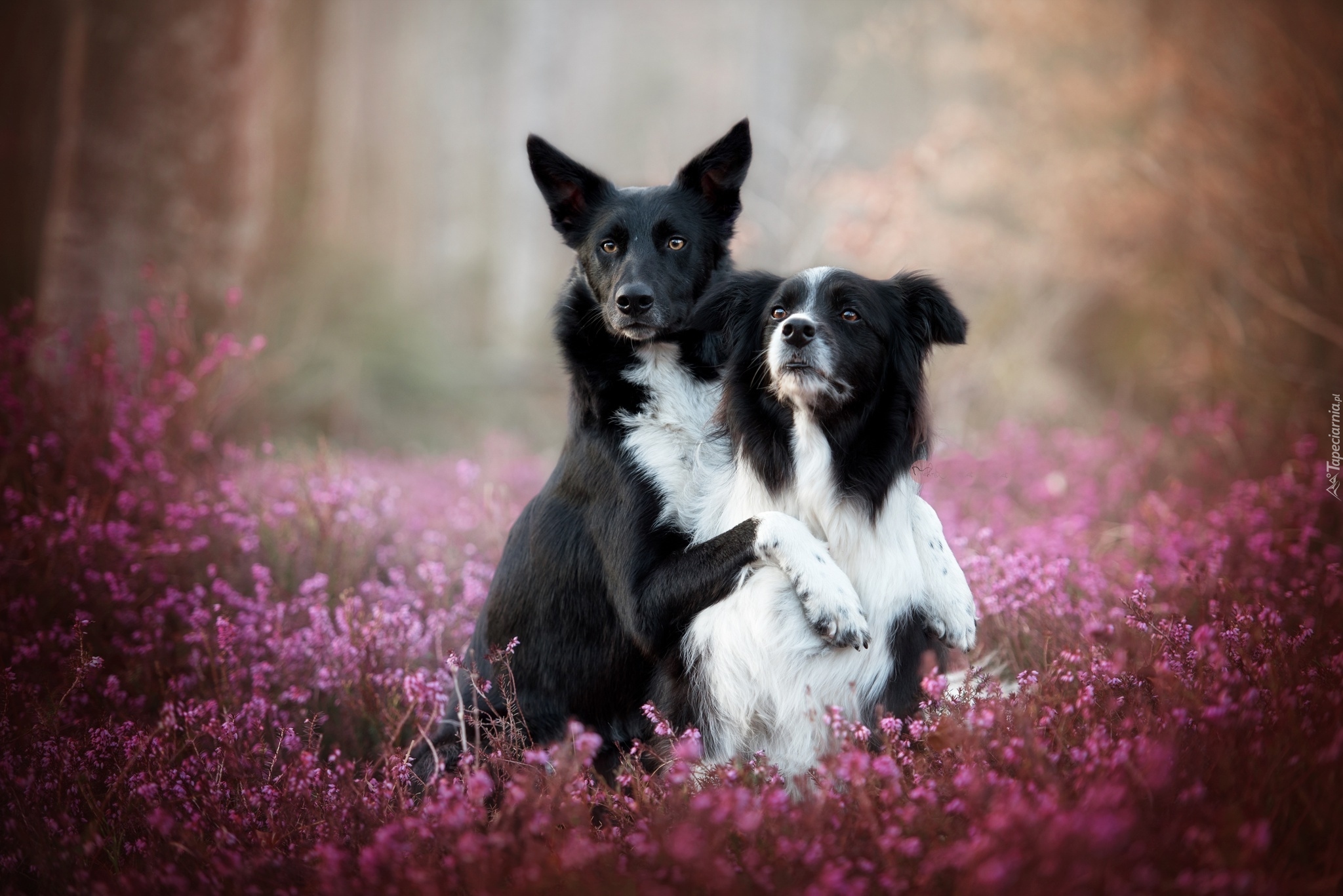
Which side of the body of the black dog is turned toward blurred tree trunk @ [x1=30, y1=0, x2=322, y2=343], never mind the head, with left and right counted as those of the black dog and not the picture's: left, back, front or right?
back

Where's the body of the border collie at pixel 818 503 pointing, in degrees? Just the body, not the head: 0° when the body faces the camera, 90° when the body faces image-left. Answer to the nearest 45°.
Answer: approximately 0°

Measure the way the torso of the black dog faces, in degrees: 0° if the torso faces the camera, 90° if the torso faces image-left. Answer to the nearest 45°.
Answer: approximately 315°
